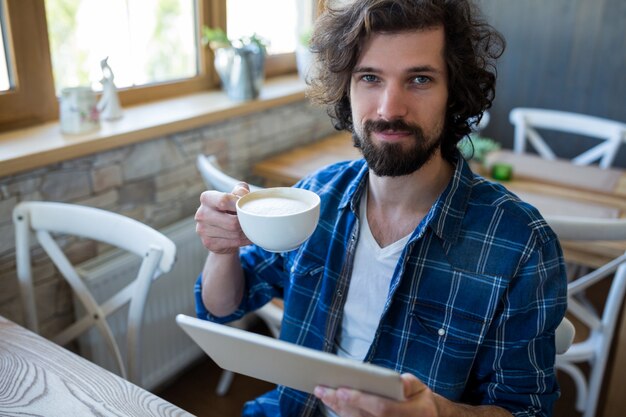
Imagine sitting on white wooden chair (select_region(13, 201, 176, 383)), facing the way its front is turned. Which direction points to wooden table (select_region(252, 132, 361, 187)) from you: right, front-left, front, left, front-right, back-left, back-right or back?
back

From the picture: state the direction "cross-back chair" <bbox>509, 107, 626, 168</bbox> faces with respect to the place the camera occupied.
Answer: facing the viewer and to the left of the viewer

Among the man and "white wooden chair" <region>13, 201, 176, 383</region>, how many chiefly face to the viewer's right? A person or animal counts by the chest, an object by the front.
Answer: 0

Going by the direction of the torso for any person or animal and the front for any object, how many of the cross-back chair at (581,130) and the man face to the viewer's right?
0

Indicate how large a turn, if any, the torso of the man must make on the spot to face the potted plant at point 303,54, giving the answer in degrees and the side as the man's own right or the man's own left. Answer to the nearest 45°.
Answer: approximately 135° to the man's own right

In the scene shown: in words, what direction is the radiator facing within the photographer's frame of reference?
facing the viewer and to the right of the viewer

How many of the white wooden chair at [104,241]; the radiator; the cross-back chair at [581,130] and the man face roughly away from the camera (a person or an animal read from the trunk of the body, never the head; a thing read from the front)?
0

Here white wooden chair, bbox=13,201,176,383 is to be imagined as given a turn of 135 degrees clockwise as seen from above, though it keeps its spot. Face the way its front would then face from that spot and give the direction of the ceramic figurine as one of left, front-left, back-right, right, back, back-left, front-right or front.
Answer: front

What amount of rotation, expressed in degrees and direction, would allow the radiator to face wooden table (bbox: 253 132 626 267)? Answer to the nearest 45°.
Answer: approximately 45° to its left

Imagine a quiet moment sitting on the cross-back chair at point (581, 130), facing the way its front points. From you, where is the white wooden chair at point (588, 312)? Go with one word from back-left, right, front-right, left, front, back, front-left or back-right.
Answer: front-left

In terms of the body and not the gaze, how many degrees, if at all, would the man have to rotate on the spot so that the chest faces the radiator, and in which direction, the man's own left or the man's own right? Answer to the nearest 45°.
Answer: approximately 90° to the man's own right

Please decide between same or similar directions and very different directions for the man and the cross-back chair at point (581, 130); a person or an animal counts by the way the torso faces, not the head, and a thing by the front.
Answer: same or similar directions

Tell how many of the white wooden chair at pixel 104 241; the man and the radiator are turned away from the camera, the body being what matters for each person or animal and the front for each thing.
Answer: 0

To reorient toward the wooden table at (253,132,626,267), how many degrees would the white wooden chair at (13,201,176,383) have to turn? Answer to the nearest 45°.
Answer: approximately 135° to its left
